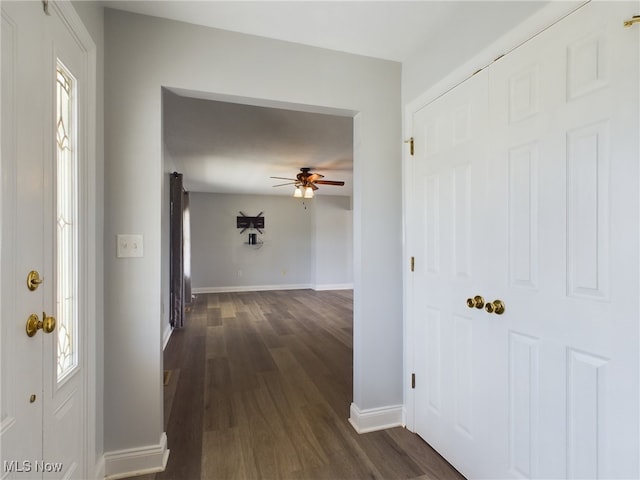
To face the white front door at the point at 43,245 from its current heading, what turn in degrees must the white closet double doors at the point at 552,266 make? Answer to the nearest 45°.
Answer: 0° — it already faces it

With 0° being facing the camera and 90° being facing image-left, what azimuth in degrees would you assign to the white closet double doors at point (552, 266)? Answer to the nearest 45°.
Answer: approximately 45°

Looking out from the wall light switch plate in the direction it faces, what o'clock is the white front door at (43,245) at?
The white front door is roughly at 1 o'clock from the wall light switch plate.

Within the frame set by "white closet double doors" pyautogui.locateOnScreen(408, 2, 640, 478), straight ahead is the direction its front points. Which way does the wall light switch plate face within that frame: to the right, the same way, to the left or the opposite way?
to the left

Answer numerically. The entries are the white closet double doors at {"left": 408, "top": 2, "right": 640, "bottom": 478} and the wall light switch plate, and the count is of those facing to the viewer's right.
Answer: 0

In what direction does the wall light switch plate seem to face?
toward the camera
